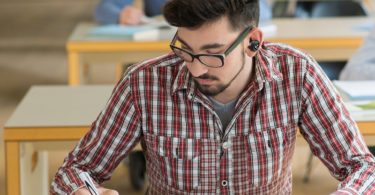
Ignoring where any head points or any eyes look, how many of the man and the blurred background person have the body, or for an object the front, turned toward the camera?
2

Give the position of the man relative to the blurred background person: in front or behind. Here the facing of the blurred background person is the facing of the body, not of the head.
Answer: in front

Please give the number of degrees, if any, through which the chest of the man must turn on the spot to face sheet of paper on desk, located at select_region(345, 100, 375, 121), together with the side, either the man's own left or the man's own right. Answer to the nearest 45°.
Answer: approximately 135° to the man's own left

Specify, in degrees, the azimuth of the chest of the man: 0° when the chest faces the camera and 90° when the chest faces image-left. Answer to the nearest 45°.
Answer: approximately 0°

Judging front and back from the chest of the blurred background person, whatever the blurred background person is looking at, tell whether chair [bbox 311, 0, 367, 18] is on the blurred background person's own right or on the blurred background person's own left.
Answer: on the blurred background person's own left

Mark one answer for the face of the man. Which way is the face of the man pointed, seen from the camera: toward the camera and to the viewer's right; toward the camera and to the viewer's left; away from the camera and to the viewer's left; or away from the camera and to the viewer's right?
toward the camera and to the viewer's left
